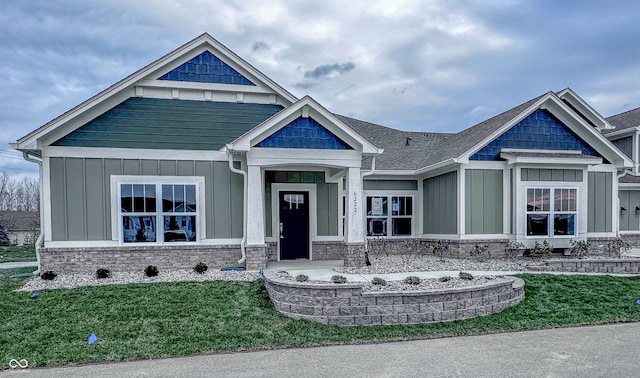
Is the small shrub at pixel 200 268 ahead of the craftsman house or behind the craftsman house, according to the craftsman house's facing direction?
ahead

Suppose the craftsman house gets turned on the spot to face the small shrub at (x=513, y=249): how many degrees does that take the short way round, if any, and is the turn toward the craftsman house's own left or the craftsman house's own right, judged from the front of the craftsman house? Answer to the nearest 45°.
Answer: approximately 90° to the craftsman house's own left

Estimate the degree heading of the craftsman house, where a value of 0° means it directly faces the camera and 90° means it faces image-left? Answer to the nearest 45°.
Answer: approximately 0°

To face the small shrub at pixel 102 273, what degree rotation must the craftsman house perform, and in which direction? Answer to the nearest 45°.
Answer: approximately 45° to its right

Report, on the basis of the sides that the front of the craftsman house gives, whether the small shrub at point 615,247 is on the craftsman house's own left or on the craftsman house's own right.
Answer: on the craftsman house's own left
